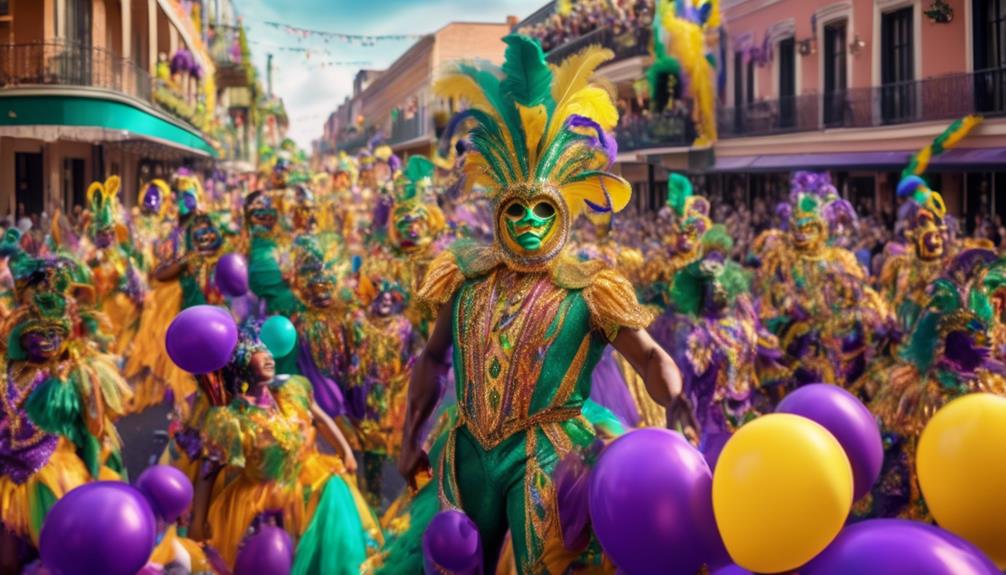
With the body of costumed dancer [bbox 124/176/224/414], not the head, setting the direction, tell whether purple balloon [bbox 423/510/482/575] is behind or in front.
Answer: in front

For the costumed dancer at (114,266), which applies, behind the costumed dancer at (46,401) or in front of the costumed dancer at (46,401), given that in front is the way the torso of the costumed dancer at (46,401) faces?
behind

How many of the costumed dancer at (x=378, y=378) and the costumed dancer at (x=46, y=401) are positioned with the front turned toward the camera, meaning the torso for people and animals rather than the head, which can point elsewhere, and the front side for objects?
2

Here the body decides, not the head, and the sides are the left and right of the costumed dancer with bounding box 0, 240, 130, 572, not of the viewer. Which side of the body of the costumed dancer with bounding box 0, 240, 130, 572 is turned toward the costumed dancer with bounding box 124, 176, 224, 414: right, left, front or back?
back

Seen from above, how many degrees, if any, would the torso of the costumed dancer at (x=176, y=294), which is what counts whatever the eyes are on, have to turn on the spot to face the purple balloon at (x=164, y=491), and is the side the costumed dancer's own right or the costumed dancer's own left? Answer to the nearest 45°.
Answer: approximately 45° to the costumed dancer's own right

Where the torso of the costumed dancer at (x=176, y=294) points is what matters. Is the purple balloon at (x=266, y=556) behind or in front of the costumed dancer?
in front

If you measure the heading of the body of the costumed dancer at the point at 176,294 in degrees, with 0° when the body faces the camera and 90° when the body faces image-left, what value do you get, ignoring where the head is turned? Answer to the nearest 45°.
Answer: approximately 315°
